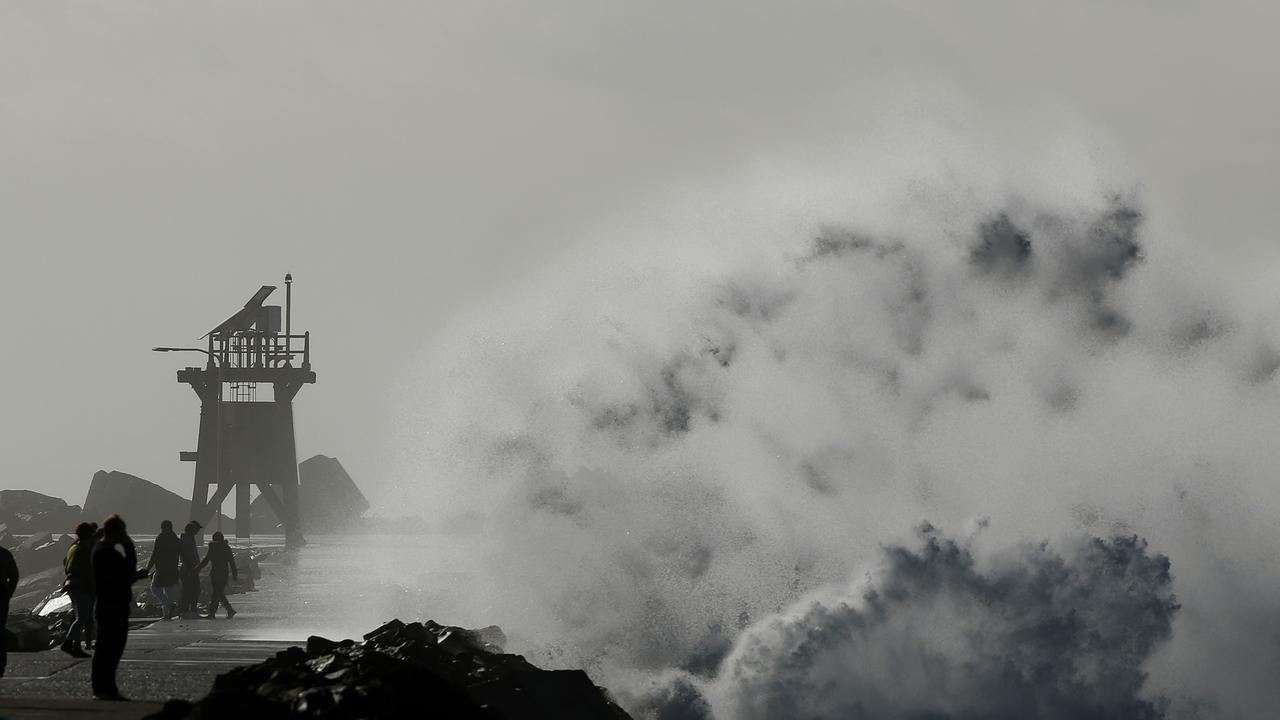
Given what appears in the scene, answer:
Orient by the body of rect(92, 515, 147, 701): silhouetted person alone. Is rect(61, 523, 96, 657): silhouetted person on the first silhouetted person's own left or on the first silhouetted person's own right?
on the first silhouetted person's own left

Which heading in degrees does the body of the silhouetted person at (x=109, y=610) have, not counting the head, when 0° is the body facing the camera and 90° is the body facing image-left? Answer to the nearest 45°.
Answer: approximately 270°

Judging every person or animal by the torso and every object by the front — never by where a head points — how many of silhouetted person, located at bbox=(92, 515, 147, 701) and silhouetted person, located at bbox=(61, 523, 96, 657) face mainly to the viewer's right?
2

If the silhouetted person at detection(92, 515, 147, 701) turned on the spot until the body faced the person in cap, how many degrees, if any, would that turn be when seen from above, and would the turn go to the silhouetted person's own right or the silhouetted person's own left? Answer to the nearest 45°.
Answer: approximately 90° to the silhouetted person's own left

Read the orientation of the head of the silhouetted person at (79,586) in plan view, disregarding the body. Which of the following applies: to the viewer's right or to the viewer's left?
to the viewer's right

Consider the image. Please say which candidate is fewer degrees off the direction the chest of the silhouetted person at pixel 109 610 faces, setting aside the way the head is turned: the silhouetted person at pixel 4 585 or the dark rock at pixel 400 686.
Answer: the dark rock

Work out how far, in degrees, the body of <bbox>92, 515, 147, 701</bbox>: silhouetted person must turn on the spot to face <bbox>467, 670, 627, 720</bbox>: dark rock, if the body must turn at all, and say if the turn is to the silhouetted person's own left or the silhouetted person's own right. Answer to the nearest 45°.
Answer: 0° — they already face it

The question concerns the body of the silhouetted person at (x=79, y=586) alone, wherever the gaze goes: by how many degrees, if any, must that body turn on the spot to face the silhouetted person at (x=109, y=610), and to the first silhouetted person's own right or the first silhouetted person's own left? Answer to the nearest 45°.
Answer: approximately 90° to the first silhouetted person's own right

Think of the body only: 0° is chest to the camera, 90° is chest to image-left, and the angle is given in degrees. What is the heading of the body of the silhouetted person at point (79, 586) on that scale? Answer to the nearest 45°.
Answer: approximately 270°

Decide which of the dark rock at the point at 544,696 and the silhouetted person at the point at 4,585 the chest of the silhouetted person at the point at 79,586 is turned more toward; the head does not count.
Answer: the dark rock
